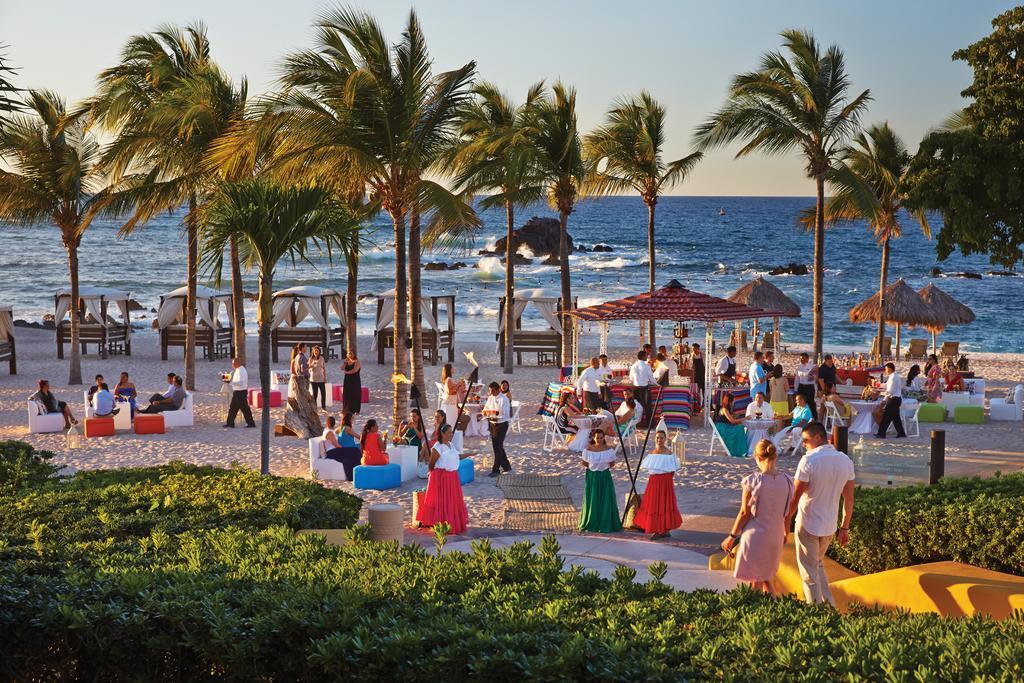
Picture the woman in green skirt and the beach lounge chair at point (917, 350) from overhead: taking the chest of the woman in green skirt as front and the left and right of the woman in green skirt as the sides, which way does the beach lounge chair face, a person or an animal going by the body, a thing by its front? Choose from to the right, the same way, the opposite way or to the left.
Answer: the opposite way

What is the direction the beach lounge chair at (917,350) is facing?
away from the camera

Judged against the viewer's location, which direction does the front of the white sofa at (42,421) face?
facing to the right of the viewer

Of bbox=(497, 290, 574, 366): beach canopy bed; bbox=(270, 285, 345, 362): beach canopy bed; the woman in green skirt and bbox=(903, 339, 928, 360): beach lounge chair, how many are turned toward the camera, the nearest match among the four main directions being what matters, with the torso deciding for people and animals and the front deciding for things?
1

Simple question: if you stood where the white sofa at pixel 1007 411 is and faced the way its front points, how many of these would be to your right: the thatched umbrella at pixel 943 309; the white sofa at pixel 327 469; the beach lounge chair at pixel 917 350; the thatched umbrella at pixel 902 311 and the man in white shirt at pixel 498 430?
3

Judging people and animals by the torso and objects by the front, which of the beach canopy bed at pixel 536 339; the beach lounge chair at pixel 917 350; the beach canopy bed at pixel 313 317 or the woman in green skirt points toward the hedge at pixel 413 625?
the woman in green skirt

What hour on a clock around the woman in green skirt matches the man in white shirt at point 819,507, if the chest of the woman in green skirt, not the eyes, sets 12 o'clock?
The man in white shirt is roughly at 11 o'clock from the woman in green skirt.

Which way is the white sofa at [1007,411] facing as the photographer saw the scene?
facing to the left of the viewer

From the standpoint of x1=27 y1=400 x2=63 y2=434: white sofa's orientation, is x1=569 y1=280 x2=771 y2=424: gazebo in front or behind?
in front

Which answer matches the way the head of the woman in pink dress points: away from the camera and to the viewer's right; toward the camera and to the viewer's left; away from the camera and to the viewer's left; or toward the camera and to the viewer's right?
away from the camera and to the viewer's left

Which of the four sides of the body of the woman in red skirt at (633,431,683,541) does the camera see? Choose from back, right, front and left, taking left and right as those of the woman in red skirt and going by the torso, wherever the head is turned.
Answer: front

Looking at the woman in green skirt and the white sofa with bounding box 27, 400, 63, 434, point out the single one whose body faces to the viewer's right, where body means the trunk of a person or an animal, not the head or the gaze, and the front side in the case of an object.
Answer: the white sofa

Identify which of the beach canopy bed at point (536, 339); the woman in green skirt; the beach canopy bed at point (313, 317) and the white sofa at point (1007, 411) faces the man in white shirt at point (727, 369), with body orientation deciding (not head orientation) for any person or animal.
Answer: the white sofa

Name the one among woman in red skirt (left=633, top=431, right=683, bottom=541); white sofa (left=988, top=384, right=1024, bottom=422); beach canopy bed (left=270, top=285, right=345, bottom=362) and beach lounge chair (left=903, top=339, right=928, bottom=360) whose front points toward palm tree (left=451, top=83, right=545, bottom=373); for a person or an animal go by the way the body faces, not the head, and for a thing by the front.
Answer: the white sofa

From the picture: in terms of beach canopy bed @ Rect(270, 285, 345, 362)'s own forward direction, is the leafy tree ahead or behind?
behind

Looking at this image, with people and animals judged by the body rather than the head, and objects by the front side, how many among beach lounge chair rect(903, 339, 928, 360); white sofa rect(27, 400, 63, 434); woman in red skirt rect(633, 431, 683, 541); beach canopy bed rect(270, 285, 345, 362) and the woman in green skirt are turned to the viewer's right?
1

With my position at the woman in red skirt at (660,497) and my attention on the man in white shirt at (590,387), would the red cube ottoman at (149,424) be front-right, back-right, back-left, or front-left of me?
front-left
